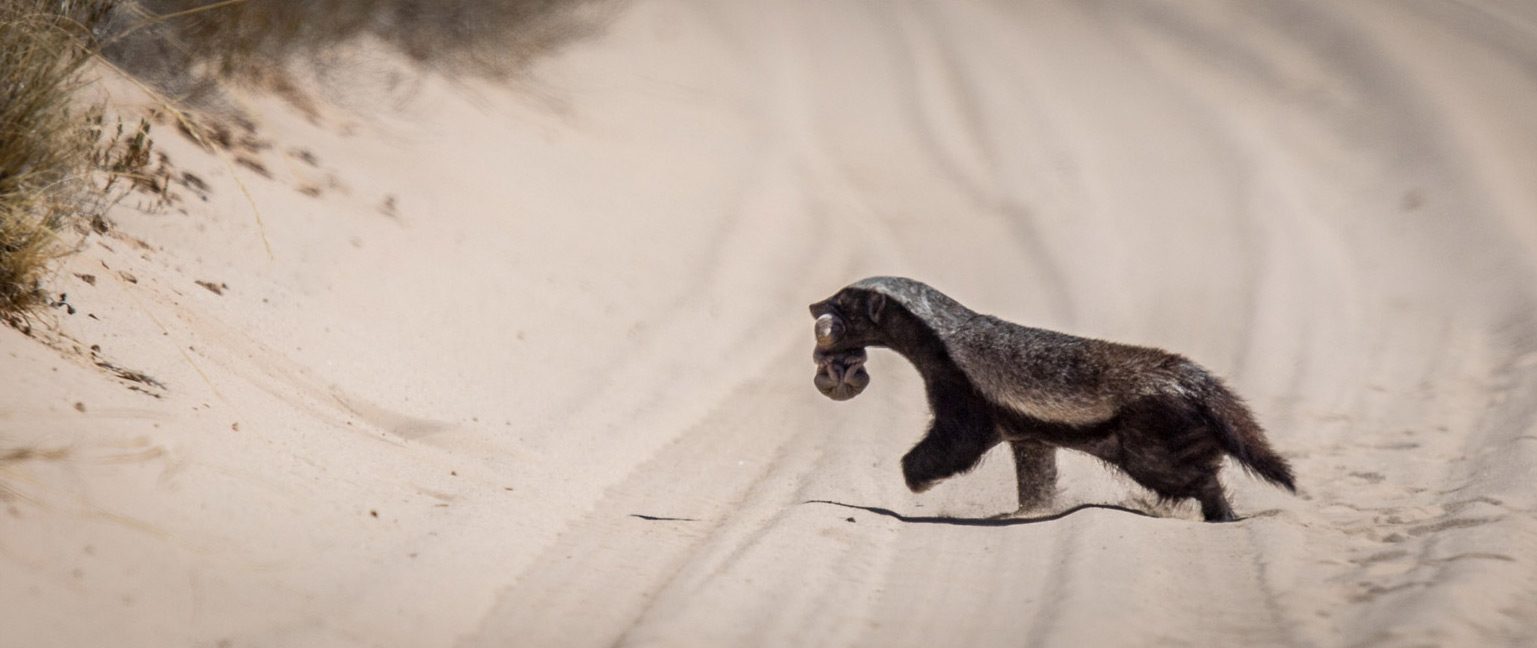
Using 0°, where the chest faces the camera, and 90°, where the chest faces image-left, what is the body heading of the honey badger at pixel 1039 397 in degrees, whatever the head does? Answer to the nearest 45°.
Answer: approximately 90°

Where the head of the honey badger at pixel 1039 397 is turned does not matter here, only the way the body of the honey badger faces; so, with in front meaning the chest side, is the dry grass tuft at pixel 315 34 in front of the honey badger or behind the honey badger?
in front

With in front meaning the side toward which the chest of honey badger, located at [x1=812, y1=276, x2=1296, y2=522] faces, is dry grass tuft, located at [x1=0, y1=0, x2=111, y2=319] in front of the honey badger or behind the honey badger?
in front
